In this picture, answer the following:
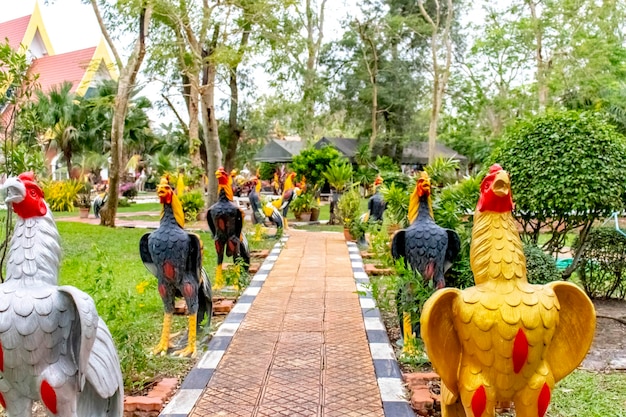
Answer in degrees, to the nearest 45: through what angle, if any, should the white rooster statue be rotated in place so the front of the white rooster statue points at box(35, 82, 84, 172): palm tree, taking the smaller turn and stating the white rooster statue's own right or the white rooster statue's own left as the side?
approximately 135° to the white rooster statue's own right

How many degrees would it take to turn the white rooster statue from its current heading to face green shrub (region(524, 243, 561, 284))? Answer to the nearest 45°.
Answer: approximately 135° to its left

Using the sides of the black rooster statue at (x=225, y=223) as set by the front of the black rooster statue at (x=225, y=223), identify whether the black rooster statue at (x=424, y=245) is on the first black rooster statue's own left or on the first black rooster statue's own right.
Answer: on the first black rooster statue's own left

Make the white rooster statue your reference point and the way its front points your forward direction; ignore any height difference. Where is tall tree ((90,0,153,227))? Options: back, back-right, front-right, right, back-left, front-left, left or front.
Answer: back-right

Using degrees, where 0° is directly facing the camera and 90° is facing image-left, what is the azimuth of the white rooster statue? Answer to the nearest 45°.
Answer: approximately 45°

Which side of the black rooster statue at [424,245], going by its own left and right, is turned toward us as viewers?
front

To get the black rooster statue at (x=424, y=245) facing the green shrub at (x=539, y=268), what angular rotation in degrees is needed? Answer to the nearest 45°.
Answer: approximately 135° to its left

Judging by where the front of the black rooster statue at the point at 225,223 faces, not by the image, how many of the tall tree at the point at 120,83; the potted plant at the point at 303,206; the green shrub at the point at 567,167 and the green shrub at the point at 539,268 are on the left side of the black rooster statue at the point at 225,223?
2

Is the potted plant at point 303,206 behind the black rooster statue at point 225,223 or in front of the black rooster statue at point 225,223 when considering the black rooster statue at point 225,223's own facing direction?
behind

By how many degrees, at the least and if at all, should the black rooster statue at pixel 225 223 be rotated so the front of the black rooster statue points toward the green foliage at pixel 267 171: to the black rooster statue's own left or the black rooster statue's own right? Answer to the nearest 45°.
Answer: approximately 135° to the black rooster statue's own right

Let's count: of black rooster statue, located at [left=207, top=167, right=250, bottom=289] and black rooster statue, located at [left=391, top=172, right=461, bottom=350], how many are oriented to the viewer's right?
0

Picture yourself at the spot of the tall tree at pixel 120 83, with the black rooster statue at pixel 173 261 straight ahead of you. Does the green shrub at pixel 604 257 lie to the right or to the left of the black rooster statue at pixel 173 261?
left

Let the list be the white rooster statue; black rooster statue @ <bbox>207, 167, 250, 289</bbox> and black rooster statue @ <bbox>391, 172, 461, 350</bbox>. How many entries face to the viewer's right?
0

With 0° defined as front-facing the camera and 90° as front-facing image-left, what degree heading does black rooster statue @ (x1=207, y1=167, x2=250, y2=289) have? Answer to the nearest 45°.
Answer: approximately 45°

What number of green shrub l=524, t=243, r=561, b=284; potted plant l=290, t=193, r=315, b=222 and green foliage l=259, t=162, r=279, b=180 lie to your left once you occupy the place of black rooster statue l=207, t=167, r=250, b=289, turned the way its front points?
1

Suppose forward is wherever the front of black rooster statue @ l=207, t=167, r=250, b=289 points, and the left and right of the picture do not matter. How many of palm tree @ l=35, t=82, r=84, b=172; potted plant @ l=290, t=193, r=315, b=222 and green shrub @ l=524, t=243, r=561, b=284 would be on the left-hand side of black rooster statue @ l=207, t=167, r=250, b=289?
1
